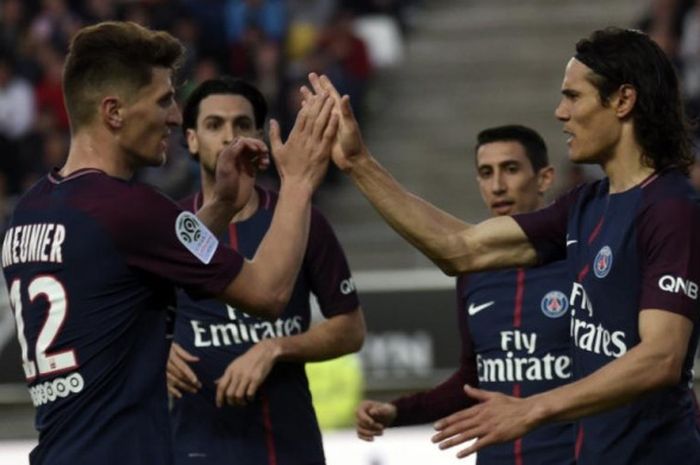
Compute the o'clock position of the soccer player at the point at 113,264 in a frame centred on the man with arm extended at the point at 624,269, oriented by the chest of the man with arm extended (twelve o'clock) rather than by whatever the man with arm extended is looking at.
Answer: The soccer player is roughly at 1 o'clock from the man with arm extended.

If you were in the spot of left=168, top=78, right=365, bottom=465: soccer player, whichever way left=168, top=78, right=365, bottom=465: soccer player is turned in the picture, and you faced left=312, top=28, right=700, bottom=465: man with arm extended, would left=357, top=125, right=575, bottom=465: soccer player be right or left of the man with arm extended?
left

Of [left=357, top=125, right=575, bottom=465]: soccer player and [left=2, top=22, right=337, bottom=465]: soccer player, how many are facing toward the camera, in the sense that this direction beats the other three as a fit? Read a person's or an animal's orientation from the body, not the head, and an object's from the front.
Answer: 1

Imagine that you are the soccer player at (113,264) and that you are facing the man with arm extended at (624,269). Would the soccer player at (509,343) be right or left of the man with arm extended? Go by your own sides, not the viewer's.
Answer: left

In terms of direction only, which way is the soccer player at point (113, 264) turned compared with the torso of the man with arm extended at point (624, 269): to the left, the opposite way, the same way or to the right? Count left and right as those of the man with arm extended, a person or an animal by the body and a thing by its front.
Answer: the opposite way

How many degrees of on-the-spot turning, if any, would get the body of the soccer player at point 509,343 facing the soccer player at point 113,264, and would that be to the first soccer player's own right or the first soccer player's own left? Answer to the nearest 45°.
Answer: approximately 45° to the first soccer player's own right

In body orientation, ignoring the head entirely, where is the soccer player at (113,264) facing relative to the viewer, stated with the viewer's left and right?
facing away from the viewer and to the right of the viewer

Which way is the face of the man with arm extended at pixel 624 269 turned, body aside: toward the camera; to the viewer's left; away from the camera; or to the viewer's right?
to the viewer's left

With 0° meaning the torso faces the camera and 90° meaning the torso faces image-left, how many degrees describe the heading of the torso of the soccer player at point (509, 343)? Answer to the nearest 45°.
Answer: approximately 0°

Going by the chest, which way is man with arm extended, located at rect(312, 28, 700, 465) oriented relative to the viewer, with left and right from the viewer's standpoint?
facing the viewer and to the left of the viewer

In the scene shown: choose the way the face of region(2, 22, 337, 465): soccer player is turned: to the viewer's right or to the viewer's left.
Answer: to the viewer's right

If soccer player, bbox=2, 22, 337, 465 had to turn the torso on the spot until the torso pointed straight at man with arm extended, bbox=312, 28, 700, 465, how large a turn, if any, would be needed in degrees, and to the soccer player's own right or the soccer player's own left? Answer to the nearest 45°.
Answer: approximately 45° to the soccer player's own right
